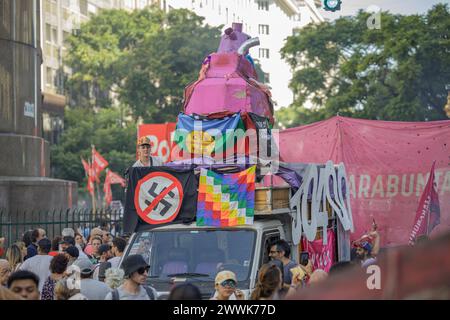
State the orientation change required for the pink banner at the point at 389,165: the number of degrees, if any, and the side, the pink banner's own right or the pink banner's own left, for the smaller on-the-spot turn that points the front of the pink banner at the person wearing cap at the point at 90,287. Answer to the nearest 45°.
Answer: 0° — it already faces them

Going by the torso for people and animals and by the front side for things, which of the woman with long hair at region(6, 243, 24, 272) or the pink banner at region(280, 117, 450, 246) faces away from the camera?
the woman with long hair

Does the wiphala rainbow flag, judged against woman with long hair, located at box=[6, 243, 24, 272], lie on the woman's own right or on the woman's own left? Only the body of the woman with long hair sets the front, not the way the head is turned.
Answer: on the woman's own right

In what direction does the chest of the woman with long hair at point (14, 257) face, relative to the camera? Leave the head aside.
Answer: away from the camera

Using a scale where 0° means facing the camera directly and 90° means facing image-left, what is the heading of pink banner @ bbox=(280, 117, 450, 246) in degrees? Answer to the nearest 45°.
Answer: approximately 0°

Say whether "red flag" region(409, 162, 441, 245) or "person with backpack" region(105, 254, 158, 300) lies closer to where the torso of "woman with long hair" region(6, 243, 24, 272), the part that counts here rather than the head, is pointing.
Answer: the red flag

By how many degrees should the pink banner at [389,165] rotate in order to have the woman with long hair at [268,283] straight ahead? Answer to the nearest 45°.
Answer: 0° — it already faces them
